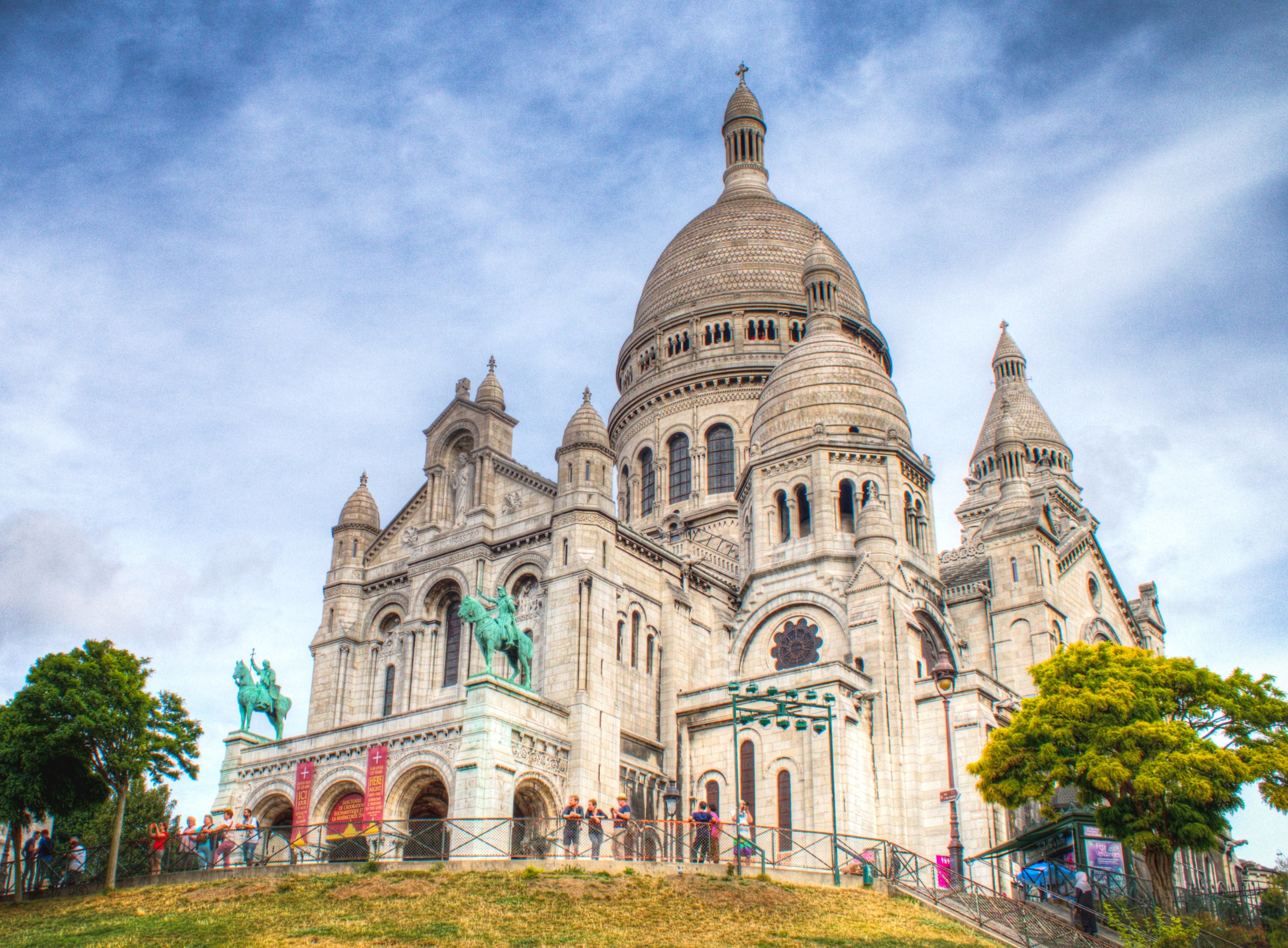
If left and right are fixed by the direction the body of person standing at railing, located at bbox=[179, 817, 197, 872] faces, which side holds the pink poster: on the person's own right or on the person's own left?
on the person's own left

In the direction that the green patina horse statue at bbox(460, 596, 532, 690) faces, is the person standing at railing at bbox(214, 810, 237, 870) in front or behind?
in front

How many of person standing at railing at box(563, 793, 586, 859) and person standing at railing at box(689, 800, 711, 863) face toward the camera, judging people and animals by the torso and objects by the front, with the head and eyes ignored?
1

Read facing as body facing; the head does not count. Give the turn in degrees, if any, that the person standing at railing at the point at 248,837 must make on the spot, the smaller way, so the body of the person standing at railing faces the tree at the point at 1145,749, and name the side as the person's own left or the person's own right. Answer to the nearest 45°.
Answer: approximately 135° to the person's own left

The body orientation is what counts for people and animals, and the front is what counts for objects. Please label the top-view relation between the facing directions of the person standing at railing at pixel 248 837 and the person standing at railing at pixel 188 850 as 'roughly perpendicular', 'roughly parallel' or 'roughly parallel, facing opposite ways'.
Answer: roughly parallel

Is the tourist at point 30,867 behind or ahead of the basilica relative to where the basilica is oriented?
ahead

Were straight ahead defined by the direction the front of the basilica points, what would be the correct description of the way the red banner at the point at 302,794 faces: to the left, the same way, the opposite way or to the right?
the same way

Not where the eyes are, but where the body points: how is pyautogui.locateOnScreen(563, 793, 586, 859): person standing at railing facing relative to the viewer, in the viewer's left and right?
facing the viewer

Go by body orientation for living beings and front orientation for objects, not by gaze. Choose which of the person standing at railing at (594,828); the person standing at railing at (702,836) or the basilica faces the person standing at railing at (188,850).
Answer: the basilica

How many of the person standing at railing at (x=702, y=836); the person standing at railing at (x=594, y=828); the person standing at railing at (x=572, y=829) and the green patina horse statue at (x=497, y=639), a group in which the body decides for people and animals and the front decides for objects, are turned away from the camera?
1

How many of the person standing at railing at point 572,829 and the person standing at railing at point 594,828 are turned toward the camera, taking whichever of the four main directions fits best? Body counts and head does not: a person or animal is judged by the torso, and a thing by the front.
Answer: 2

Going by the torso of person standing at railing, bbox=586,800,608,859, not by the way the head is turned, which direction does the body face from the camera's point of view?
toward the camera

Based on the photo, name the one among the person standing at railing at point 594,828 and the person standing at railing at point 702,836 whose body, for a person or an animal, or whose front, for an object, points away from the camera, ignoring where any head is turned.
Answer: the person standing at railing at point 702,836

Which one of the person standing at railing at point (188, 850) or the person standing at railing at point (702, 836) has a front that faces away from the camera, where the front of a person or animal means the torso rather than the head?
the person standing at railing at point (702, 836)

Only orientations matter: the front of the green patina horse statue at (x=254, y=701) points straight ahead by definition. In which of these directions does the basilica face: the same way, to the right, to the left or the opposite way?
the same way
